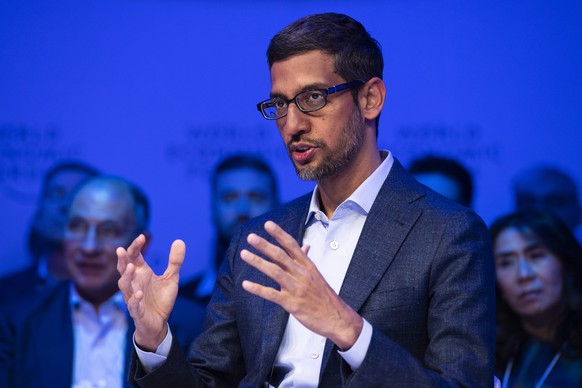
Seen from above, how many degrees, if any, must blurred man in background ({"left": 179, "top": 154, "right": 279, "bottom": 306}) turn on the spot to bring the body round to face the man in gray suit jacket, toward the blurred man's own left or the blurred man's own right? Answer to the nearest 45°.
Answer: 0° — they already face them

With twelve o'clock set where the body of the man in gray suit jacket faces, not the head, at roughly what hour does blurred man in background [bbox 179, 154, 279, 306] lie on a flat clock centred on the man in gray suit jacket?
The blurred man in background is roughly at 4 o'clock from the man in gray suit jacket.

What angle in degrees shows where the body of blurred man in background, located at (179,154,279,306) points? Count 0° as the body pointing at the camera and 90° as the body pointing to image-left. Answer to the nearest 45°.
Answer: approximately 0°

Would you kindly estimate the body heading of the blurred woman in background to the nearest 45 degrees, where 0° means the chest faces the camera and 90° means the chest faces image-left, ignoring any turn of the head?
approximately 45°

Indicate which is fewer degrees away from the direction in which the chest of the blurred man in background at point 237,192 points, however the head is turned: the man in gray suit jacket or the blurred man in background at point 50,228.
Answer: the man in gray suit jacket

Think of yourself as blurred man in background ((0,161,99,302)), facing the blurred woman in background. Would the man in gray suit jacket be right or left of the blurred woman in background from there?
right
